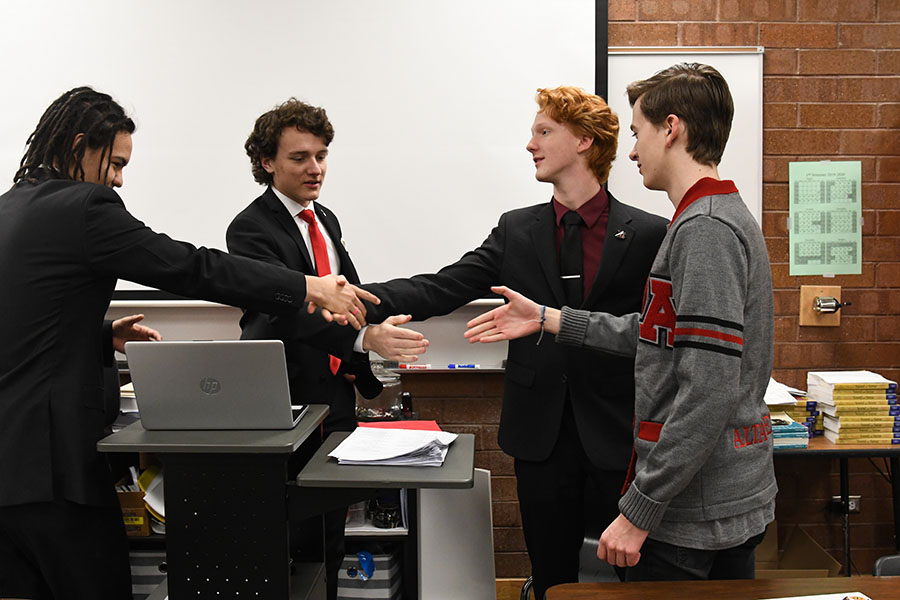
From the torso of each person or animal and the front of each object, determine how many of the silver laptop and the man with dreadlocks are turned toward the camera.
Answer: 0

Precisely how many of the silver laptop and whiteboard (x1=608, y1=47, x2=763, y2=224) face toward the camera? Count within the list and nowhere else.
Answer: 1

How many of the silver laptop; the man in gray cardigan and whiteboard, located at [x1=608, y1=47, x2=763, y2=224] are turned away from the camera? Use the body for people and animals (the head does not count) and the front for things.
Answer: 1

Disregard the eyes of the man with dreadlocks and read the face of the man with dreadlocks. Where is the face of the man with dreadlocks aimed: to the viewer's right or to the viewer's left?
to the viewer's right

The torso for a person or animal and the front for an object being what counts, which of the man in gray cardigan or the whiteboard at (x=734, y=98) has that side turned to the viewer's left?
the man in gray cardigan

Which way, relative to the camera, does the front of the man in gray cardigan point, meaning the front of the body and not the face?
to the viewer's left

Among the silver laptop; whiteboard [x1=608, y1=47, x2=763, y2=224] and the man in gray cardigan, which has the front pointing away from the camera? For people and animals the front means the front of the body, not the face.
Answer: the silver laptop

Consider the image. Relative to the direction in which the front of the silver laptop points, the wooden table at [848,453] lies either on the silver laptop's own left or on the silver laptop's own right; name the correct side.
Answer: on the silver laptop's own right

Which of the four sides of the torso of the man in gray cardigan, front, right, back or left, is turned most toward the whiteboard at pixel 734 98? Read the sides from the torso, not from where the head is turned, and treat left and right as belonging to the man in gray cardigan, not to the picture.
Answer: right

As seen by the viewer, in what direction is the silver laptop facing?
away from the camera

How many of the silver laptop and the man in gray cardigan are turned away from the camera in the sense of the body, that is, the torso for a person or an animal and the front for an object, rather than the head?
1

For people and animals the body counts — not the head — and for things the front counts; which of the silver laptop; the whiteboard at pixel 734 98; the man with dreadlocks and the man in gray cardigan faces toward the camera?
the whiteboard

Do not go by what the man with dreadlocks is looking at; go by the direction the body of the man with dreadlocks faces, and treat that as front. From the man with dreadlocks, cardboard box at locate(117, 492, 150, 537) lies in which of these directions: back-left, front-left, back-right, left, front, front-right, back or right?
front-left

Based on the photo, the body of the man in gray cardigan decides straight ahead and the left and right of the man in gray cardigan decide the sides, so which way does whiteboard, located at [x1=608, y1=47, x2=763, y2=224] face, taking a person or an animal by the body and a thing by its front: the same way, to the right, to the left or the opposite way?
to the left

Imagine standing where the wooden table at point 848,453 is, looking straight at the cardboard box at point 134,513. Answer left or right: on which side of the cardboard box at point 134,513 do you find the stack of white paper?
left

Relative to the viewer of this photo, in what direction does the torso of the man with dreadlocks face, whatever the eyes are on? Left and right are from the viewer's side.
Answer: facing away from the viewer and to the right of the viewer

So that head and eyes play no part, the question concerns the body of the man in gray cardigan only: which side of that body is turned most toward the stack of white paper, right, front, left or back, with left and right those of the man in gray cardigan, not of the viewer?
front
